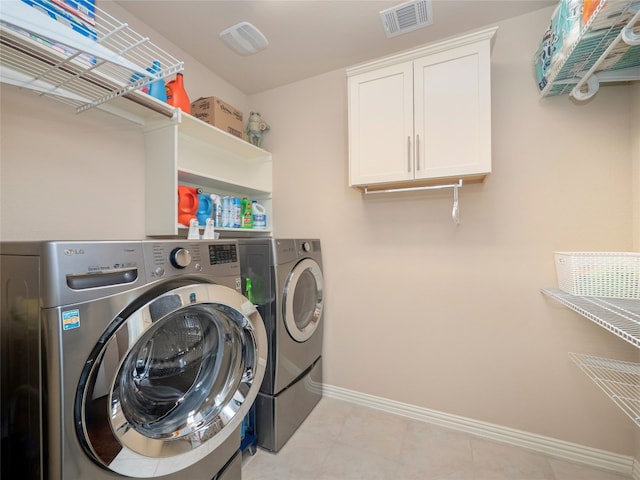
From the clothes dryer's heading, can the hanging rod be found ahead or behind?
ahead

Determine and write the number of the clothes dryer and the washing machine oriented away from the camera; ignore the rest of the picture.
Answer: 0

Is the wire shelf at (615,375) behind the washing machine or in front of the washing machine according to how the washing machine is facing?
in front

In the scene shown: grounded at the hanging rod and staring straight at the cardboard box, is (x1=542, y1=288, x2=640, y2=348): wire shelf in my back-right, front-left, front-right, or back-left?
back-left

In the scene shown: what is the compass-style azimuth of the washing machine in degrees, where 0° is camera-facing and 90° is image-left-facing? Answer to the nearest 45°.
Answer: approximately 315°

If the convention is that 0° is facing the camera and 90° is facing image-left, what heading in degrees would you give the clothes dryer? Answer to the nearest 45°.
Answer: approximately 315°
